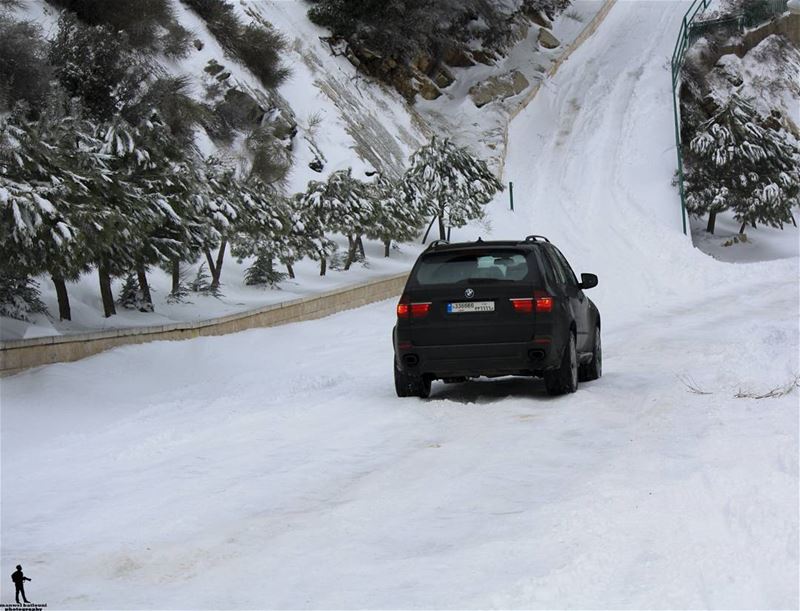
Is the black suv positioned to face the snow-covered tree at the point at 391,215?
yes

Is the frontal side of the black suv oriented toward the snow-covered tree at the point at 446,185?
yes

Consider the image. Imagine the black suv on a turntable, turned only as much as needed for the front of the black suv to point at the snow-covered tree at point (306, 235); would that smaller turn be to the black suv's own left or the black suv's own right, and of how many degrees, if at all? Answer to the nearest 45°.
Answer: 0° — it already faces it

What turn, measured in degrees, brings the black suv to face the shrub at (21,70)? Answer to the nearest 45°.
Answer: approximately 45° to its left

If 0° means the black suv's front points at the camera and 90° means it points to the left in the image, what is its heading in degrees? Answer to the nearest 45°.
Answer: approximately 180°

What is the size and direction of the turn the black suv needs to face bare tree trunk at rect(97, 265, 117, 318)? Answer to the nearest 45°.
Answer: approximately 45° to its left
